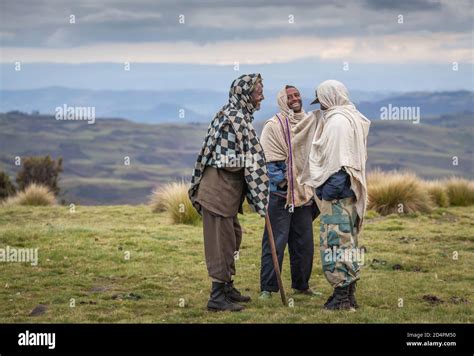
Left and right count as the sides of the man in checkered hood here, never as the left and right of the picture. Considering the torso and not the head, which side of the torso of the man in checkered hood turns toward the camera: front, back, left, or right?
right

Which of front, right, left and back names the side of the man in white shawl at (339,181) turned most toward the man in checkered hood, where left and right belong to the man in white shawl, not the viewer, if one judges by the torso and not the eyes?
front

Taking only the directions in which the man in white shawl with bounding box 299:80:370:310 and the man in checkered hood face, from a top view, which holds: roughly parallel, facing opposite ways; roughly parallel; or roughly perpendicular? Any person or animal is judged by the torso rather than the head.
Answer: roughly parallel, facing opposite ways

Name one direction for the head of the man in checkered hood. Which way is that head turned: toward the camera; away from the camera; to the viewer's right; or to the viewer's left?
to the viewer's right

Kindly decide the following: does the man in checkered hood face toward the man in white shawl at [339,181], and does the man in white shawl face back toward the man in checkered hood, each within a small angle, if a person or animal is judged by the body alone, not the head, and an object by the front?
yes

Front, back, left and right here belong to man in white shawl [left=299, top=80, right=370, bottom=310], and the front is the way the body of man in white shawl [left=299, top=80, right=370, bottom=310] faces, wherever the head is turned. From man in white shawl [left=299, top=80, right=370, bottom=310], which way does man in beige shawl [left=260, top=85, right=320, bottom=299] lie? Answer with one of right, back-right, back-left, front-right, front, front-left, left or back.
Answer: front-right

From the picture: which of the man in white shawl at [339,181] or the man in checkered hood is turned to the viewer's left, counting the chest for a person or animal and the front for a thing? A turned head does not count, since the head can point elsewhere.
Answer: the man in white shawl

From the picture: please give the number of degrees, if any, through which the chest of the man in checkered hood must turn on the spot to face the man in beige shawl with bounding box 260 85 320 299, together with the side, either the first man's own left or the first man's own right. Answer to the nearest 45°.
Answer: approximately 45° to the first man's own left

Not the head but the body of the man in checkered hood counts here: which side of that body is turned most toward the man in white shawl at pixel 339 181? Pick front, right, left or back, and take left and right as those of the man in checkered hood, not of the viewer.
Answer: front

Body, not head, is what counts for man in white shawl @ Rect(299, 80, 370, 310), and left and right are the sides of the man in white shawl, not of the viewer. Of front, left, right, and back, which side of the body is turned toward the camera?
left

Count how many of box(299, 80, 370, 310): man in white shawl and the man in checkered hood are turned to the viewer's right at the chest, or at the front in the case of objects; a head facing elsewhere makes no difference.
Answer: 1

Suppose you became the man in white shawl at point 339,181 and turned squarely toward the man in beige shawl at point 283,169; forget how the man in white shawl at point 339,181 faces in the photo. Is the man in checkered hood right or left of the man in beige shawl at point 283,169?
left
